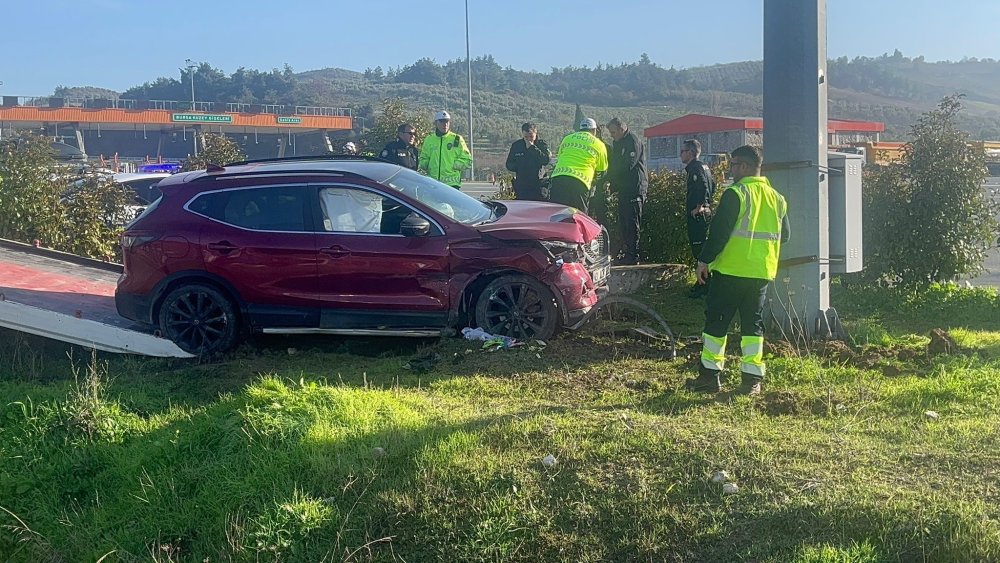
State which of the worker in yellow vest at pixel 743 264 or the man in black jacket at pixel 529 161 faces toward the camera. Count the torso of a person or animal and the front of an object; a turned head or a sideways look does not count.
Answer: the man in black jacket

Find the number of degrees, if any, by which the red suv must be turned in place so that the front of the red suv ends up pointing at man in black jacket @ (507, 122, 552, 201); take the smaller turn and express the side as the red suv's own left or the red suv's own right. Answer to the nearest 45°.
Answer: approximately 45° to the red suv's own left

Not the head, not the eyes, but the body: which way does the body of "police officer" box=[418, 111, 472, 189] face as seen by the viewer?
toward the camera

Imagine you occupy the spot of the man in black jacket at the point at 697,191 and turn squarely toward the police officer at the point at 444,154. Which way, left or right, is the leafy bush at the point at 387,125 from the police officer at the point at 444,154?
right

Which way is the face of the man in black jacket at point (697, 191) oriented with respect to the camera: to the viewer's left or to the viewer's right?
to the viewer's left

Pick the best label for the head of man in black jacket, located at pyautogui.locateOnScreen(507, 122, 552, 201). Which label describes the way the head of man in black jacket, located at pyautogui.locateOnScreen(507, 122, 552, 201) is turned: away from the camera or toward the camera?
toward the camera

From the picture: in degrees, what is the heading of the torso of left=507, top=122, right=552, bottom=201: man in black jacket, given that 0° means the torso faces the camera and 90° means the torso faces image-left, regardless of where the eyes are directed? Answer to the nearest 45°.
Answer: approximately 0°

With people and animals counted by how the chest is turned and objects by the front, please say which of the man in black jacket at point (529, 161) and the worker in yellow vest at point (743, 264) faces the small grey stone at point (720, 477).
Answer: the man in black jacket

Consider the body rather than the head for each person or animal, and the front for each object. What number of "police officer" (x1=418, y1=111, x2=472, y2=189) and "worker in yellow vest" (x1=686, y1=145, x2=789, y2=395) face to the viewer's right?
0

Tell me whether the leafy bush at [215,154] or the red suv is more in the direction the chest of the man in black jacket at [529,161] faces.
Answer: the red suv

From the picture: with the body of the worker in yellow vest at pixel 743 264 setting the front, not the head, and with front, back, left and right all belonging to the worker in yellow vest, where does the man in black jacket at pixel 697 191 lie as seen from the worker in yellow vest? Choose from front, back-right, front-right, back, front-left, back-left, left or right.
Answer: front-right

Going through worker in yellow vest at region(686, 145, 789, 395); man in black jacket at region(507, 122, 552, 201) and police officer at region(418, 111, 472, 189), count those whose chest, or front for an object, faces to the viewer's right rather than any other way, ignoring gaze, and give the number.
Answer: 0

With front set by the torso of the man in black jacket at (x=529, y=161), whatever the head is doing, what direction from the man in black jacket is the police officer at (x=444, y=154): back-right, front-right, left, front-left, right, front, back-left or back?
right

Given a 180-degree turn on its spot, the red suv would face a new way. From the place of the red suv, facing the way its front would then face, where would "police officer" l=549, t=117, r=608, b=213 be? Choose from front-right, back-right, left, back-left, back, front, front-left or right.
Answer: back-right

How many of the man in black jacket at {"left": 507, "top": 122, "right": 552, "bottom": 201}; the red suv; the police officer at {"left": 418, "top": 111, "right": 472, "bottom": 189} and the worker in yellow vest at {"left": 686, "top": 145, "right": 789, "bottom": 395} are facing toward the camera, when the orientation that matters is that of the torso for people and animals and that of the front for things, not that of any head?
2

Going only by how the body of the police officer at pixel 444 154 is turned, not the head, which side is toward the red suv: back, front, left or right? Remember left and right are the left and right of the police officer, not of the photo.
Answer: front

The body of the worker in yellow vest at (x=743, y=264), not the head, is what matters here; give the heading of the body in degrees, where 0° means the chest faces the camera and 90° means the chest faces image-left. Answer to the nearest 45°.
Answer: approximately 135°

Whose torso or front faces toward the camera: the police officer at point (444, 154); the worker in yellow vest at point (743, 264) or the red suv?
the police officer
